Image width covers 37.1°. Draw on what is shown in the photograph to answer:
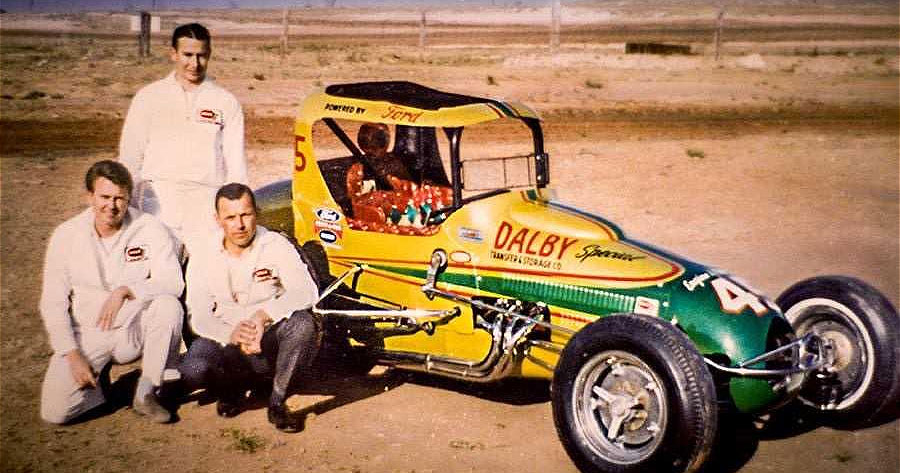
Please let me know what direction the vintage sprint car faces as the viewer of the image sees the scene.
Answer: facing the viewer and to the right of the viewer

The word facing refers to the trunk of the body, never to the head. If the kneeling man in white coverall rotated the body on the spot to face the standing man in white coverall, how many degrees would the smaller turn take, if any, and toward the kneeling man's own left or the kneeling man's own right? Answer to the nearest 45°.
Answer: approximately 135° to the kneeling man's own left

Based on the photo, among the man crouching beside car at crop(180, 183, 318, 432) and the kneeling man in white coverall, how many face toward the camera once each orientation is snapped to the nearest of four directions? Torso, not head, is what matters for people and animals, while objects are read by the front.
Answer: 2

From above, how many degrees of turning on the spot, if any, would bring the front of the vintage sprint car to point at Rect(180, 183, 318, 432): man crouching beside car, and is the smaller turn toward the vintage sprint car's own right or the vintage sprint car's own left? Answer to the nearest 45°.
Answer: approximately 135° to the vintage sprint car's own right

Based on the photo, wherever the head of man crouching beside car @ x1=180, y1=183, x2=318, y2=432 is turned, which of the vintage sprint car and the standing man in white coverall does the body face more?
the vintage sprint car

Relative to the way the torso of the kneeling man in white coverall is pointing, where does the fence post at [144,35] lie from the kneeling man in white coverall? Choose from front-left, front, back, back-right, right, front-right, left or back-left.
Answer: back

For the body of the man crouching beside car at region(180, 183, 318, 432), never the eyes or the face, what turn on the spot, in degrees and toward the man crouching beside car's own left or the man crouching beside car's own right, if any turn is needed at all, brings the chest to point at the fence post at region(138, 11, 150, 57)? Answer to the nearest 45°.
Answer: approximately 180°

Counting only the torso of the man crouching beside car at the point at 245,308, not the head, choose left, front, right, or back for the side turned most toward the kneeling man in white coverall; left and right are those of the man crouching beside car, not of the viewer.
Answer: right

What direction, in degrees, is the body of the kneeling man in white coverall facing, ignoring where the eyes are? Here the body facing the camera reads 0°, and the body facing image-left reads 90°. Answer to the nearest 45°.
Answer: approximately 0°

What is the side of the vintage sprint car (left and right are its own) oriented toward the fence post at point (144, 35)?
back

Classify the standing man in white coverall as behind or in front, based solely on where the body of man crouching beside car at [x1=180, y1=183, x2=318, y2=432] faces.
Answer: behind
